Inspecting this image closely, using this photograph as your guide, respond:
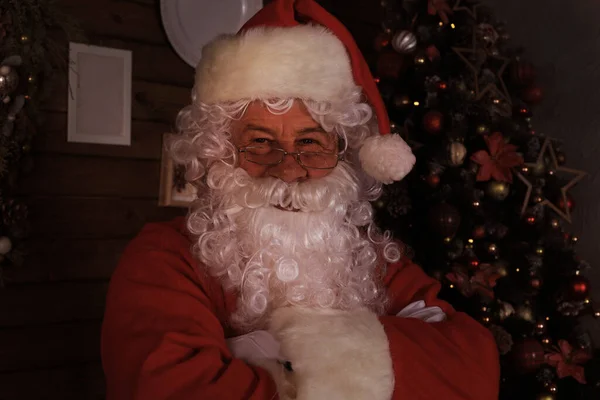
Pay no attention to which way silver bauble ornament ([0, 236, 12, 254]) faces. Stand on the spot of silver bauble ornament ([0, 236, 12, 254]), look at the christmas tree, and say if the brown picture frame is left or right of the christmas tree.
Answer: left

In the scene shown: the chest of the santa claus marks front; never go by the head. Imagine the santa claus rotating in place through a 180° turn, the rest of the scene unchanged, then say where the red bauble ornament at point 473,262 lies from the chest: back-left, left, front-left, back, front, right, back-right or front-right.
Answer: front-right

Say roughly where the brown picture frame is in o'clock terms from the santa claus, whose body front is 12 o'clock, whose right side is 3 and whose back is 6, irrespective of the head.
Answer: The brown picture frame is roughly at 5 o'clock from the santa claus.

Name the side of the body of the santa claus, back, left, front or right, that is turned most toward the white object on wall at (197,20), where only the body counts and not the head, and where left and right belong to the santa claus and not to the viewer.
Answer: back

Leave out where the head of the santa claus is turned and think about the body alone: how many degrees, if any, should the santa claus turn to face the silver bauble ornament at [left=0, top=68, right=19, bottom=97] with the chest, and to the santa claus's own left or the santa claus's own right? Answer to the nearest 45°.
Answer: approximately 135° to the santa claus's own right

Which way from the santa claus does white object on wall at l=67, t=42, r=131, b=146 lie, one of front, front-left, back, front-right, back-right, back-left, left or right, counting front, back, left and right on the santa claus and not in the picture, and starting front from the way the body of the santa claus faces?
back-right

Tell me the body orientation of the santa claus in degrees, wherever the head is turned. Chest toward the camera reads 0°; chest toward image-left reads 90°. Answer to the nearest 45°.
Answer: approximately 0°
